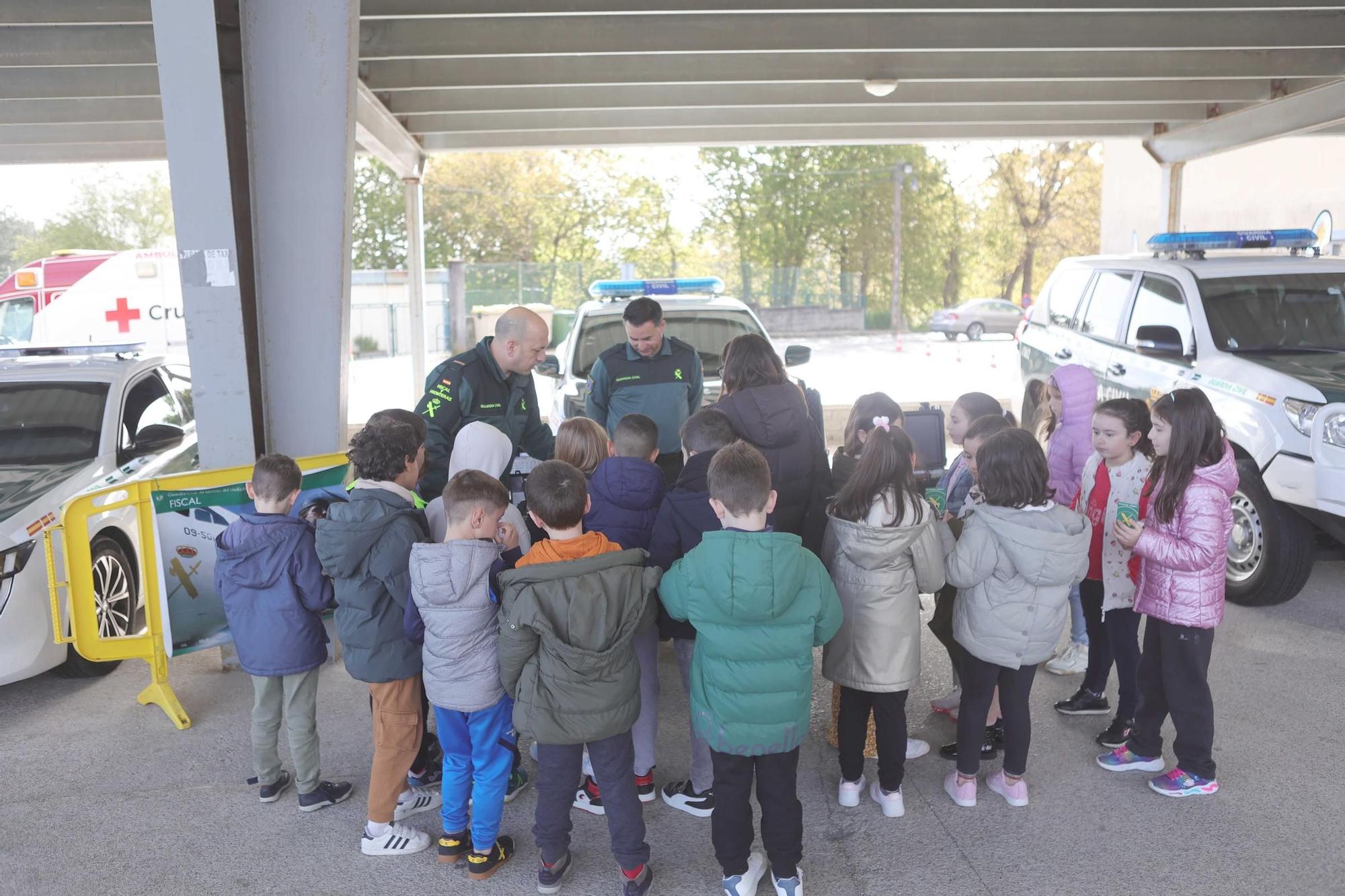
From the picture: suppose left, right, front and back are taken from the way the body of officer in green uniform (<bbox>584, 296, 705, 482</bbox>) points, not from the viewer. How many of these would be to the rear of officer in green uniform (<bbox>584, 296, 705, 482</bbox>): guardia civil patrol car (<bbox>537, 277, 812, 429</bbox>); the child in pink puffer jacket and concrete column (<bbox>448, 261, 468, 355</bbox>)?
2

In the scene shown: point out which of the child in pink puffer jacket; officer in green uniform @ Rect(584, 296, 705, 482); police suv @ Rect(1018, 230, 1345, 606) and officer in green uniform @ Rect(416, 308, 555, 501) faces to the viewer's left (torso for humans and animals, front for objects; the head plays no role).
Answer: the child in pink puffer jacket

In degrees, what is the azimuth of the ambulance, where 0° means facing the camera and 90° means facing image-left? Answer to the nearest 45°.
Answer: approximately 90°

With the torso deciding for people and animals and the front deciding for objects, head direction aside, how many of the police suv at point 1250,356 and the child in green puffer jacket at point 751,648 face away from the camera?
1

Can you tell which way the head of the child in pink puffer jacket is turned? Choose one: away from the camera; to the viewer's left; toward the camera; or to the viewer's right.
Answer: to the viewer's left

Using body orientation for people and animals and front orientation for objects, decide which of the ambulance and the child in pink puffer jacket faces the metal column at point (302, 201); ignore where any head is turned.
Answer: the child in pink puffer jacket

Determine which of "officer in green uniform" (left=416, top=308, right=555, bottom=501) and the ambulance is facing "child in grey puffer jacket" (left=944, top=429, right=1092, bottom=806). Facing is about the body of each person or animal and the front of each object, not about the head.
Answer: the officer in green uniform

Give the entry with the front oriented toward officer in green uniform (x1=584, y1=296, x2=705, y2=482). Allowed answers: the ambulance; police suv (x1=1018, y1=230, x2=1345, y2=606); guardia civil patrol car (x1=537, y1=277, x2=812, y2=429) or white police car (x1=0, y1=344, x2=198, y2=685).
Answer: the guardia civil patrol car

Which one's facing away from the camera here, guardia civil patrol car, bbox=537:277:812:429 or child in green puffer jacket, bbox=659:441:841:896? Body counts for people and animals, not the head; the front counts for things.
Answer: the child in green puffer jacket

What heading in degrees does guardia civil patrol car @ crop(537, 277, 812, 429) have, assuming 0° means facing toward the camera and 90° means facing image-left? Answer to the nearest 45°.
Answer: approximately 0°

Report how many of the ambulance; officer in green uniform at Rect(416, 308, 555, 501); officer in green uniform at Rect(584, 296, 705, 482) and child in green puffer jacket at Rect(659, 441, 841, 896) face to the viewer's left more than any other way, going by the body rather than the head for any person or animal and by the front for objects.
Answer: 1

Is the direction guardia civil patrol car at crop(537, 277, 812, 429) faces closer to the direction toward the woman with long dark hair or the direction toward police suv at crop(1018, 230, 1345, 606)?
the woman with long dark hair

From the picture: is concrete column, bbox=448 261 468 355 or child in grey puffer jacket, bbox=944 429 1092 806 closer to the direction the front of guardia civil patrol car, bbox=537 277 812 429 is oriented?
the child in grey puffer jacket

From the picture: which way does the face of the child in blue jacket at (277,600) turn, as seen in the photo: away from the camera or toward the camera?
away from the camera

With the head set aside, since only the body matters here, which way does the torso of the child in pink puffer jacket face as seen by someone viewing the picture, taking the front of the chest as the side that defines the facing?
to the viewer's left

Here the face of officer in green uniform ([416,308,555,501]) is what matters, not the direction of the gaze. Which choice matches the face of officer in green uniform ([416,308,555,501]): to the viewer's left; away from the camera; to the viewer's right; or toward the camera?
to the viewer's right

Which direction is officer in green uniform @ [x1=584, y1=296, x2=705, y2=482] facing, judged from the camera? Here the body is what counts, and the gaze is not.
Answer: toward the camera
